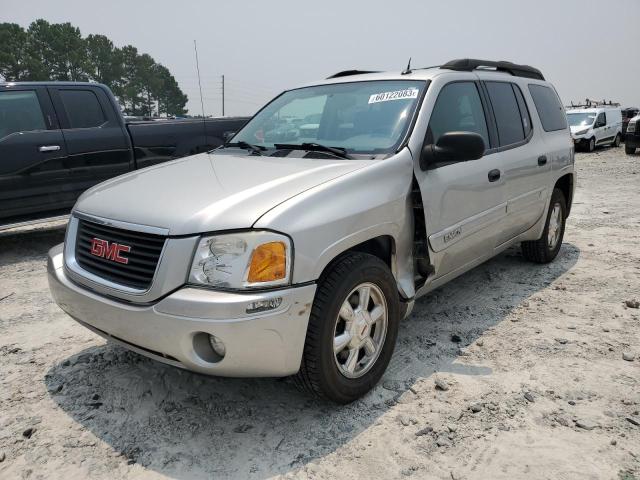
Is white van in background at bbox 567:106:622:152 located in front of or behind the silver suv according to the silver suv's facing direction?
behind

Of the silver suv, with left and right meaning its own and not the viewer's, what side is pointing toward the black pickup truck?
right

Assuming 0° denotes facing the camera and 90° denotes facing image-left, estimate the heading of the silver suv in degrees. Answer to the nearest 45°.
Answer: approximately 45°

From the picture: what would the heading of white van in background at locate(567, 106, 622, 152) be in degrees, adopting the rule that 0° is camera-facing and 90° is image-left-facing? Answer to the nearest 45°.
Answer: approximately 45°
